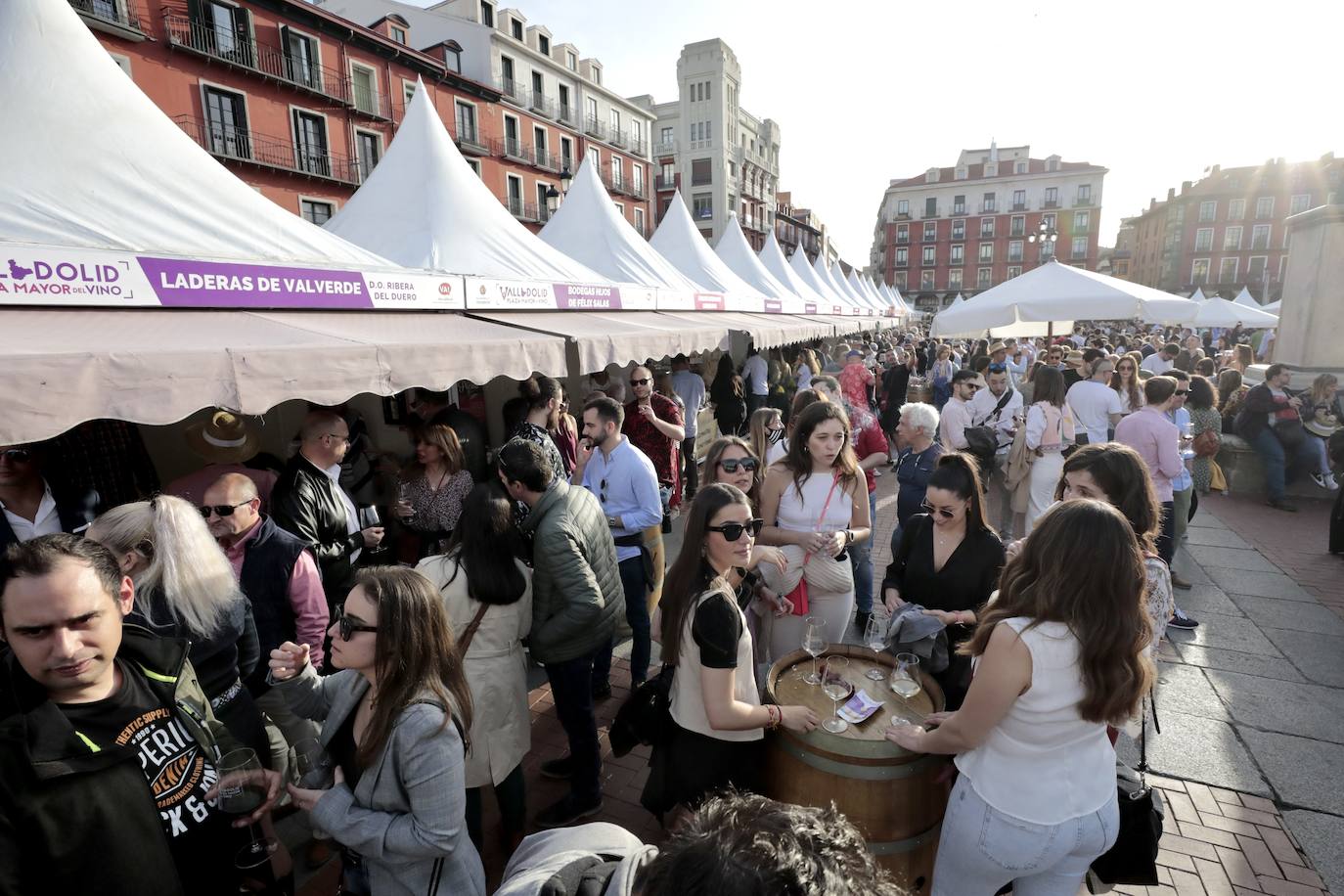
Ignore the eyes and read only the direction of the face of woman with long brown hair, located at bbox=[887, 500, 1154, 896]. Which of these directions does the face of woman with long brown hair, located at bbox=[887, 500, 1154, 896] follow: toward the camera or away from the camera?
away from the camera

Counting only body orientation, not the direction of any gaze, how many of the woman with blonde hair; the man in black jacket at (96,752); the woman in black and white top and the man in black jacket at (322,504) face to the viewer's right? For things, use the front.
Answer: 2

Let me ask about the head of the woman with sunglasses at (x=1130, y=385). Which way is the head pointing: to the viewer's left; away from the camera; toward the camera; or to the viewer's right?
toward the camera

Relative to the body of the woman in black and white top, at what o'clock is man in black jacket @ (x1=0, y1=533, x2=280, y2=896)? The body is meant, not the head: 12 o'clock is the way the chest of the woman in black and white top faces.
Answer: The man in black jacket is roughly at 5 o'clock from the woman in black and white top.

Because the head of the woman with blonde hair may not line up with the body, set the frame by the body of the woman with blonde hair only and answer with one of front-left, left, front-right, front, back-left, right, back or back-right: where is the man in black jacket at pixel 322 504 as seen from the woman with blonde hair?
right

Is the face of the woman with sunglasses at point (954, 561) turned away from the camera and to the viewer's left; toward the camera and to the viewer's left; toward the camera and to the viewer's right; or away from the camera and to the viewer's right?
toward the camera and to the viewer's left

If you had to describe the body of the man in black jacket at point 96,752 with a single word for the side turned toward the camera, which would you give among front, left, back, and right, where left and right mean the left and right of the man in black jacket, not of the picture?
front

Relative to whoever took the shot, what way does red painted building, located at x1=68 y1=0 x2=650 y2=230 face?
facing the viewer and to the right of the viewer

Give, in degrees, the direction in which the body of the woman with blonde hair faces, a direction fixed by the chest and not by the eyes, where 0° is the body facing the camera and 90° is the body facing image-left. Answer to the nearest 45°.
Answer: approximately 135°

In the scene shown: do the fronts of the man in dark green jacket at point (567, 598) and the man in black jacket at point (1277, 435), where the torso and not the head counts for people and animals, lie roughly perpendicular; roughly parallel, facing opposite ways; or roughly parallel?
roughly perpendicular

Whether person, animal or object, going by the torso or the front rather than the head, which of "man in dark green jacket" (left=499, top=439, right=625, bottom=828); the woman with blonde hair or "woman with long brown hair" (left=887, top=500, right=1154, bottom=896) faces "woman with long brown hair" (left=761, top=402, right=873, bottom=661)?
"woman with long brown hair" (left=887, top=500, right=1154, bottom=896)

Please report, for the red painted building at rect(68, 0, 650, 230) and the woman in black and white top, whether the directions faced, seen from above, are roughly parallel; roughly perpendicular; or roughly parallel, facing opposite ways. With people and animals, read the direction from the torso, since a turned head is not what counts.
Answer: roughly parallel

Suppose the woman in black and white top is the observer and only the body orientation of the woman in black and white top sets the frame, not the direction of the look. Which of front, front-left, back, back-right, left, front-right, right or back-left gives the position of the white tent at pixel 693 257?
left

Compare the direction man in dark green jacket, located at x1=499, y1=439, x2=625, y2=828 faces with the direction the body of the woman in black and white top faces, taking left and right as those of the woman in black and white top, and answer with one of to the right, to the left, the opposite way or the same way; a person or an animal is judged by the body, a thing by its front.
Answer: the opposite way

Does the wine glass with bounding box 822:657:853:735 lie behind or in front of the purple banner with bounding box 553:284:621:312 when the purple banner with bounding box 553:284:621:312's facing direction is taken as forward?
in front
